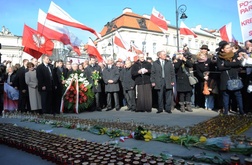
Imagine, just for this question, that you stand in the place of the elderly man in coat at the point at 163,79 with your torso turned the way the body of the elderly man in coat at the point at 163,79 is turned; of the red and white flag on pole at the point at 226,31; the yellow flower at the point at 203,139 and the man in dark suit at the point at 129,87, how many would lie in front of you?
1

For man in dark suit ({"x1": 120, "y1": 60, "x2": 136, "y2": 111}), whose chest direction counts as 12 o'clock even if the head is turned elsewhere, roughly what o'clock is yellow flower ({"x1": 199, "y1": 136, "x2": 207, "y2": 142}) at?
The yellow flower is roughly at 10 o'clock from the man in dark suit.

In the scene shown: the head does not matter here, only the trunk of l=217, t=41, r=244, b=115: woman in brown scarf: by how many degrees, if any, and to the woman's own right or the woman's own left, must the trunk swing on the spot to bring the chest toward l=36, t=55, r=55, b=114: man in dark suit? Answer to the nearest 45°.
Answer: approximately 135° to the woman's own right

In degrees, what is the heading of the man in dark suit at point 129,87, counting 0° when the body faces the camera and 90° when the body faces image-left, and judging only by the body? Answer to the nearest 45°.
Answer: approximately 45°

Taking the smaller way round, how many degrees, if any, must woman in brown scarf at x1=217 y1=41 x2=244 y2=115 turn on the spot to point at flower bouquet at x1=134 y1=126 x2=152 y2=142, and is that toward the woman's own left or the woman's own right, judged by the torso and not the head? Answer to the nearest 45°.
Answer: approximately 90° to the woman's own right

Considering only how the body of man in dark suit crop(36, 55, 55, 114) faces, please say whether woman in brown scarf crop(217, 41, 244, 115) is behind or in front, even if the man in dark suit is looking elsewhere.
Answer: in front
